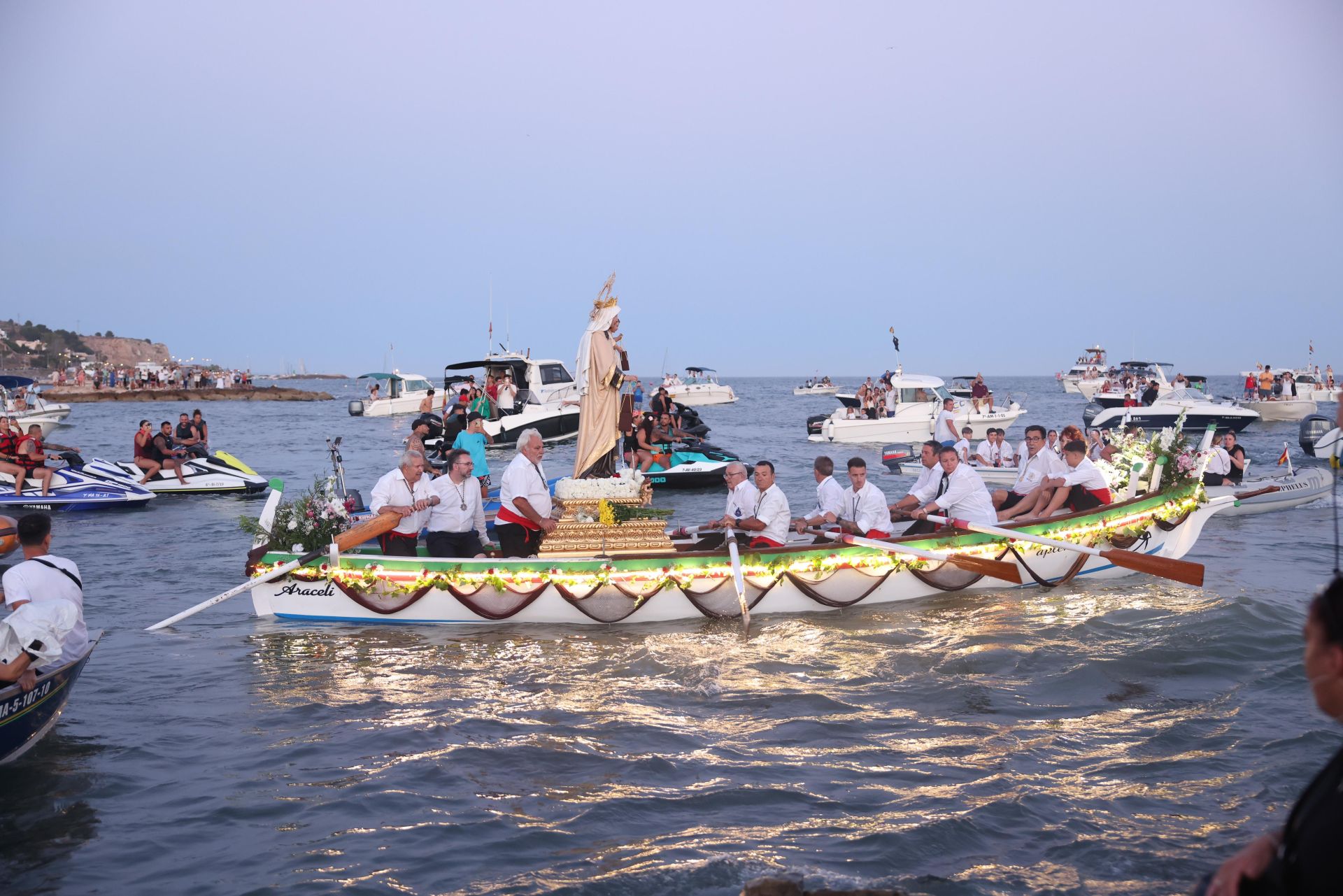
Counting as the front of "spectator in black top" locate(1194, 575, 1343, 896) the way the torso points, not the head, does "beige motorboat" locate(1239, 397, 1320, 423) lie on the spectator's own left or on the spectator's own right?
on the spectator's own right

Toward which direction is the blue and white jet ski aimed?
to the viewer's right

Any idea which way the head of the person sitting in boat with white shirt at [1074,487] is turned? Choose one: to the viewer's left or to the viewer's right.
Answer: to the viewer's left

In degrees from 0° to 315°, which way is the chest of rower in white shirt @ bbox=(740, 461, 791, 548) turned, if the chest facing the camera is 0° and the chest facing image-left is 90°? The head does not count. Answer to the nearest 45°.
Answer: approximately 45°

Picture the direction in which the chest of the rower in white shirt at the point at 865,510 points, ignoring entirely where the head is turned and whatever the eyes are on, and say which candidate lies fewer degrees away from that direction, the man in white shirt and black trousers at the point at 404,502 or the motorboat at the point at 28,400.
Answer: the man in white shirt and black trousers

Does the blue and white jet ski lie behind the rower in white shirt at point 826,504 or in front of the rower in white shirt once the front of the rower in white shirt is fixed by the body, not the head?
in front

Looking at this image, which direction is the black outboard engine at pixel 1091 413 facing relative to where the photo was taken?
to the viewer's right

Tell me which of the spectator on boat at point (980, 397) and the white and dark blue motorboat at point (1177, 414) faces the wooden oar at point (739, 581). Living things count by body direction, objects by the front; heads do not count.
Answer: the spectator on boat

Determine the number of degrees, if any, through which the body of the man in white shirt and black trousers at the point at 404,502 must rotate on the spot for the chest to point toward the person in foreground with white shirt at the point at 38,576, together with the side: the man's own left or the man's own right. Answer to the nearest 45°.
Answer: approximately 90° to the man's own right

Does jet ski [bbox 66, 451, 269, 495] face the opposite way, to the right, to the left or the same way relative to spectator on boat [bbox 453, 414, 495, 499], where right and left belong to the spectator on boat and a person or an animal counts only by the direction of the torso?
to the left

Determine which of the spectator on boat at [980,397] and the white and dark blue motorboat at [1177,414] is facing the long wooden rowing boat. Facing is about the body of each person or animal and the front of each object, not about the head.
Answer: the spectator on boat

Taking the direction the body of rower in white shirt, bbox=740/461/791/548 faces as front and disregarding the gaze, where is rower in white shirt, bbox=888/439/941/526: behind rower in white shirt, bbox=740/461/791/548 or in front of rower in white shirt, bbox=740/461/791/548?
behind

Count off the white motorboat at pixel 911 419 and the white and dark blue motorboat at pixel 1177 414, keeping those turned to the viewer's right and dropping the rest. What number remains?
2

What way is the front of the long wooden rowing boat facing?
to the viewer's right

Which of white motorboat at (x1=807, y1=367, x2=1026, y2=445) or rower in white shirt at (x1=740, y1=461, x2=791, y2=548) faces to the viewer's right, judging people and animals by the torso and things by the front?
the white motorboat

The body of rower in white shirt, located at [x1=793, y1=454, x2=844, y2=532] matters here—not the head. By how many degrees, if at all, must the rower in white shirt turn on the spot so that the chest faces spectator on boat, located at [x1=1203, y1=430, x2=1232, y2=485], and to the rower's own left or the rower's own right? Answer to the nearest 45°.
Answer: approximately 135° to the rower's own right

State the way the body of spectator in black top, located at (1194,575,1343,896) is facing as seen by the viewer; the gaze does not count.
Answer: to the viewer's left
